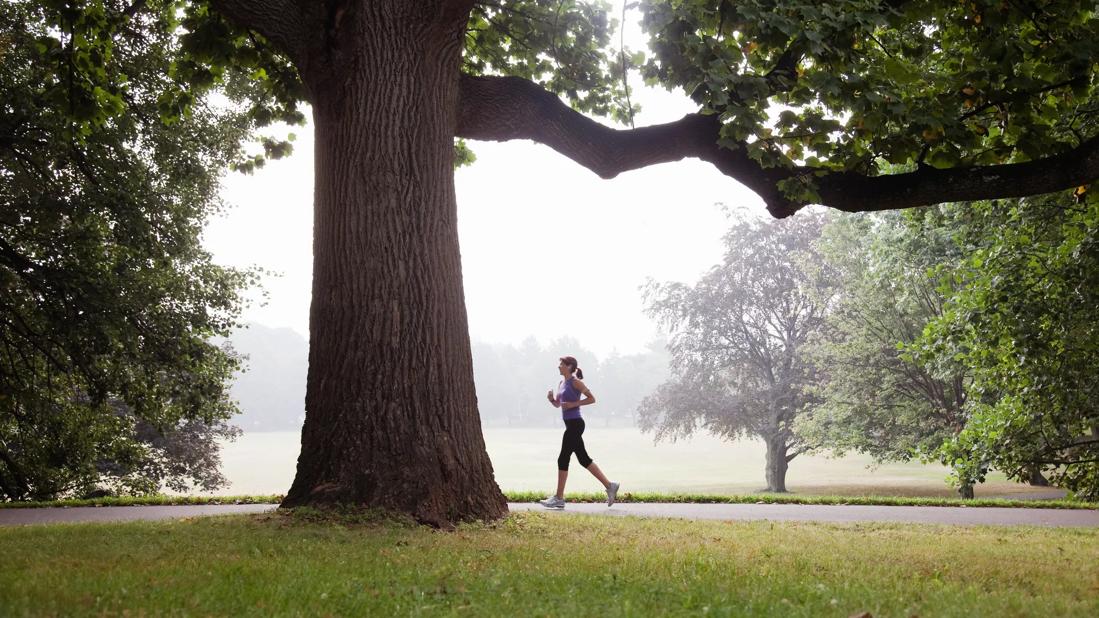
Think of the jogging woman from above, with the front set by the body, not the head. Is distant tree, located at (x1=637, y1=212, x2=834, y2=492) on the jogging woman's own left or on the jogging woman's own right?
on the jogging woman's own right

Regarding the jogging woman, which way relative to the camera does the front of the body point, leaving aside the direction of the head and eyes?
to the viewer's left

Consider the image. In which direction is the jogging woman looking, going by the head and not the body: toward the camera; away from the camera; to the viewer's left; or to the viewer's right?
to the viewer's left

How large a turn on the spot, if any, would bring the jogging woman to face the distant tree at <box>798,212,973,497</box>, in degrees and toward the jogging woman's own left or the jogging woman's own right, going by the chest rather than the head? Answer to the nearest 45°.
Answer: approximately 135° to the jogging woman's own right

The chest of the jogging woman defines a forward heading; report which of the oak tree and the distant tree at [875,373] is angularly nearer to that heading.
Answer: the oak tree
